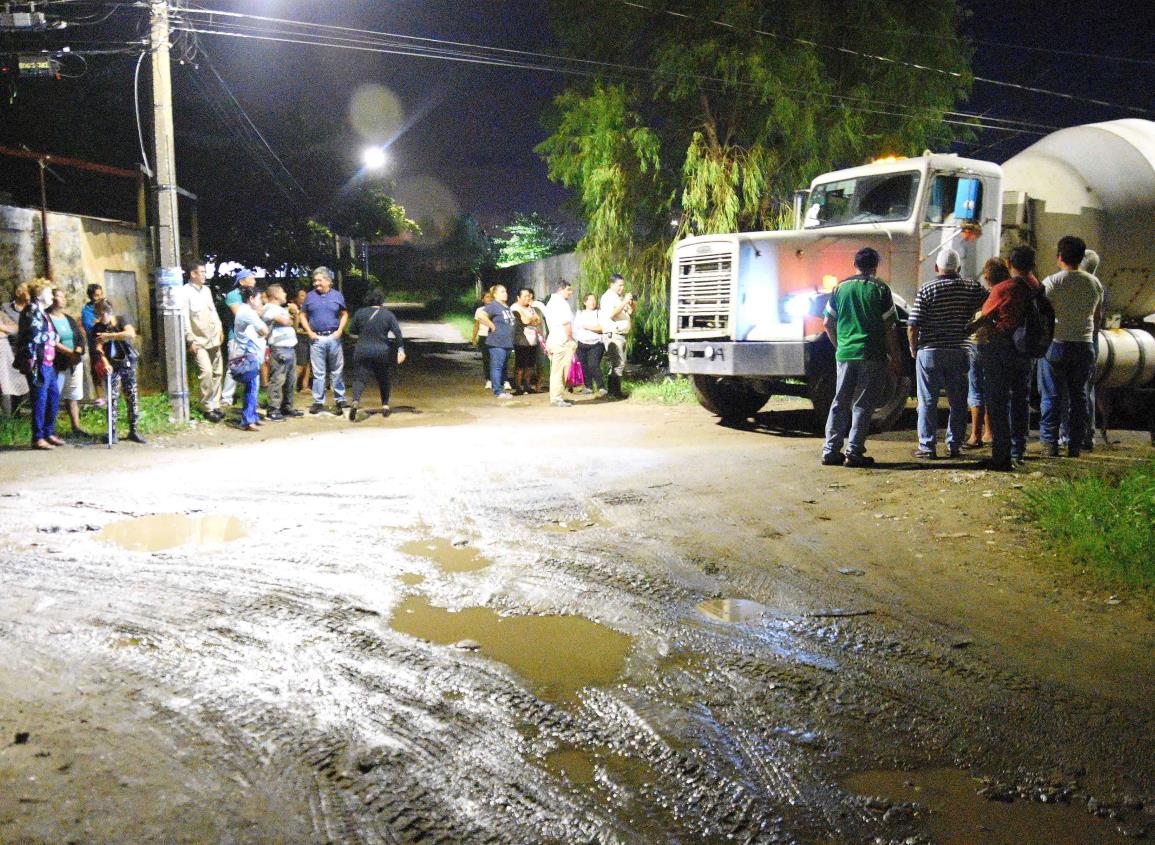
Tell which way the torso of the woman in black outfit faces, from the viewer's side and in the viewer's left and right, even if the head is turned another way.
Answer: facing away from the viewer

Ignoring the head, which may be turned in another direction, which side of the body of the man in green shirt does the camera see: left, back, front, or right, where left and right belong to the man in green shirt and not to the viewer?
back

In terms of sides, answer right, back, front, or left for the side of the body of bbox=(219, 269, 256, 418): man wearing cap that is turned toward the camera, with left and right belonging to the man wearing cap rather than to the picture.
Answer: right

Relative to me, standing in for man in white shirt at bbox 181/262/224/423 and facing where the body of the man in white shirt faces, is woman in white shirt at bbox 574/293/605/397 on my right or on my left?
on my left

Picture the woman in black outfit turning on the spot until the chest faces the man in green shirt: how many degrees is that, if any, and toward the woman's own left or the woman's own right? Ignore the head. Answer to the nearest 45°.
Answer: approximately 135° to the woman's own right

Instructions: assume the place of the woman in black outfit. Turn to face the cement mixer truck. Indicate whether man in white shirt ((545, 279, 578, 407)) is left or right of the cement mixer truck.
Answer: left

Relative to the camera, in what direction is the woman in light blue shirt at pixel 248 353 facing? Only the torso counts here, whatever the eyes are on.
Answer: to the viewer's right

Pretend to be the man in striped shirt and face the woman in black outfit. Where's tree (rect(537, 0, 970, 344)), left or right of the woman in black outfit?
right

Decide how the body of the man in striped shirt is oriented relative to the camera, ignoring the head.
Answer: away from the camera

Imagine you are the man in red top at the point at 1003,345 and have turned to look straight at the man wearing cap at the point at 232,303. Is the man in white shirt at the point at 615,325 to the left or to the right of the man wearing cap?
right
